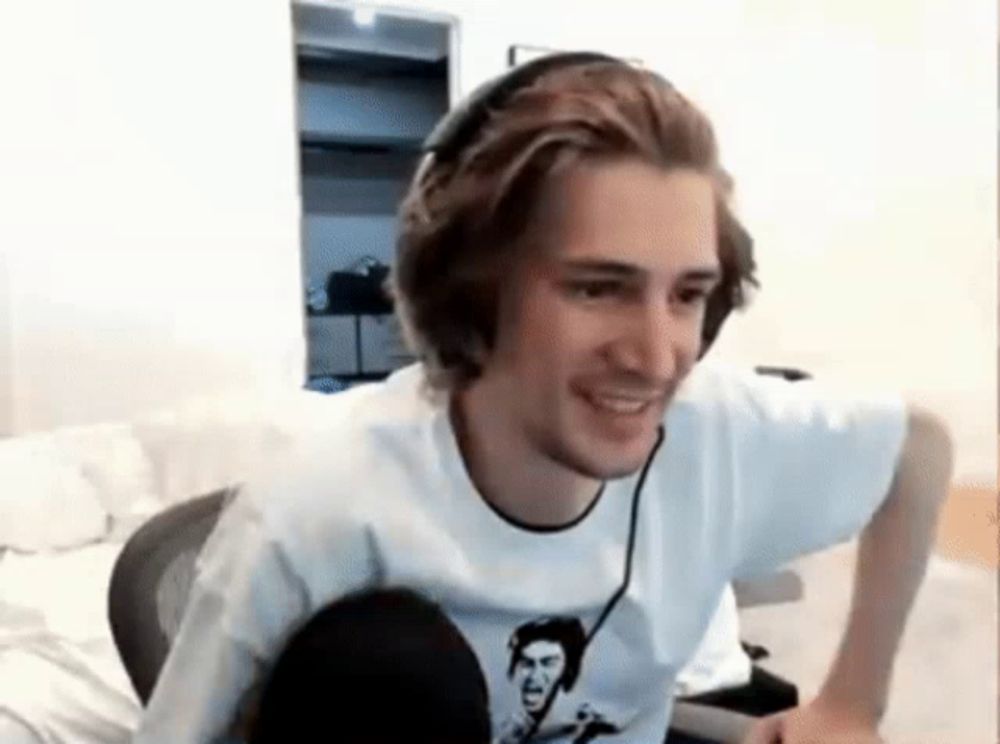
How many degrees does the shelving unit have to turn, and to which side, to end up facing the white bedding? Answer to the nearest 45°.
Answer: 0° — it already faces it

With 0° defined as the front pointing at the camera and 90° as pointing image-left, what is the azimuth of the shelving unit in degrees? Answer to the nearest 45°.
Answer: approximately 0°

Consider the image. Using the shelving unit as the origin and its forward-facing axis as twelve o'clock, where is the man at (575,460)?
The man is roughly at 12 o'clock from the shelving unit.
